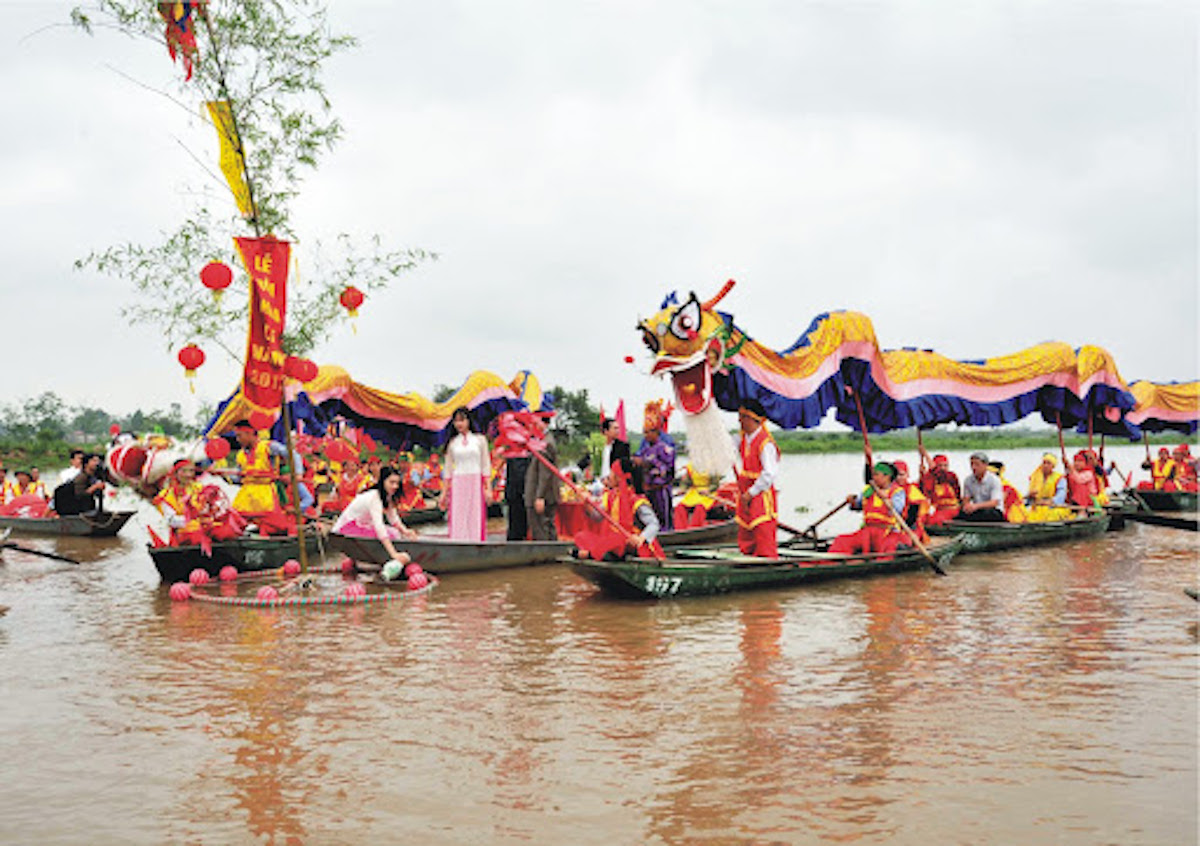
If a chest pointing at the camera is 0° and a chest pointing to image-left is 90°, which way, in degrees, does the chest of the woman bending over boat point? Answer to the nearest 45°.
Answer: approximately 315°

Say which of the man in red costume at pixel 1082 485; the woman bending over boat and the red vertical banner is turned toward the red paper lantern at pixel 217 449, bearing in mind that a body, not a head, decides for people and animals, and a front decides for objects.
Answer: the man in red costume

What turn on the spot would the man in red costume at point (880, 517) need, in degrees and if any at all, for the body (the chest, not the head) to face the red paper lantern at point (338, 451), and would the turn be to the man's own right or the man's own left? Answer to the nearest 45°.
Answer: approximately 90° to the man's own right

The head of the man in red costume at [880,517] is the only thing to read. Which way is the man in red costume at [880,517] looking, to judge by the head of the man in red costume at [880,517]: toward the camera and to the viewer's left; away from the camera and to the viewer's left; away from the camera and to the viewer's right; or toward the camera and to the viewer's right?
toward the camera and to the viewer's left

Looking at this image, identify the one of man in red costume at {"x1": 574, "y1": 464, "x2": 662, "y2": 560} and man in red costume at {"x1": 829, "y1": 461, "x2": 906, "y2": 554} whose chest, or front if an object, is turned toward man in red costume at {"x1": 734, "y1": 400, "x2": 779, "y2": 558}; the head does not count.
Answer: man in red costume at {"x1": 829, "y1": 461, "x2": 906, "y2": 554}

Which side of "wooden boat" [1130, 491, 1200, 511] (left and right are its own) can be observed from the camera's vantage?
left
